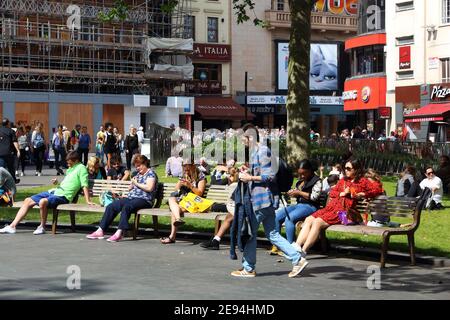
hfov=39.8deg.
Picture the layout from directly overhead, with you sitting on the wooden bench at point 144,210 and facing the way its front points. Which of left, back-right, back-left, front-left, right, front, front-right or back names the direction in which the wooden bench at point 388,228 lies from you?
left

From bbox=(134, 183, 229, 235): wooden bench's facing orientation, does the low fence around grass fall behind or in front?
behind

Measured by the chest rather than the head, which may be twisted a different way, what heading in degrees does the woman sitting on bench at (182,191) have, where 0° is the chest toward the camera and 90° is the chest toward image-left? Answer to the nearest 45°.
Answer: approximately 45°

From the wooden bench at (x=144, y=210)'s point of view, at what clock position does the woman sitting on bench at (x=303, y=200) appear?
The woman sitting on bench is roughly at 9 o'clock from the wooden bench.

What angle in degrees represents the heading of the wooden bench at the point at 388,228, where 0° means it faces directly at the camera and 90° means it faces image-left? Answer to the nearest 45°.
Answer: approximately 45°

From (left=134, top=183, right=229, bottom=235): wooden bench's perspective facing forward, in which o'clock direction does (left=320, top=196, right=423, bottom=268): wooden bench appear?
(left=320, top=196, right=423, bottom=268): wooden bench is roughly at 9 o'clock from (left=134, top=183, right=229, bottom=235): wooden bench.

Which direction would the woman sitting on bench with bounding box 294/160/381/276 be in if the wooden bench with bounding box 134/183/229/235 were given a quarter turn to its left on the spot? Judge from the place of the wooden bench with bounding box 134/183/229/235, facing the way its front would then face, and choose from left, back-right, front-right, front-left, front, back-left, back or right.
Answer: front

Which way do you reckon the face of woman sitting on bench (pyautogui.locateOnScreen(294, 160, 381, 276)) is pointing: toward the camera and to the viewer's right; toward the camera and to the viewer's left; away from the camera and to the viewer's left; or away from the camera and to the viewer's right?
toward the camera and to the viewer's left

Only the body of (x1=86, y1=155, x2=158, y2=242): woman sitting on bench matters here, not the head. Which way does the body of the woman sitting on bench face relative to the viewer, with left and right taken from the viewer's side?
facing the viewer and to the left of the viewer

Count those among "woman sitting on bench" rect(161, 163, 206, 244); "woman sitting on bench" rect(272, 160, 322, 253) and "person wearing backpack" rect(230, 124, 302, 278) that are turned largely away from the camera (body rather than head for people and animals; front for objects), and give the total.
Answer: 0

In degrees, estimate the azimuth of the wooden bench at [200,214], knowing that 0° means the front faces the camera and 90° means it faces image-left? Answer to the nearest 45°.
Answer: approximately 45°

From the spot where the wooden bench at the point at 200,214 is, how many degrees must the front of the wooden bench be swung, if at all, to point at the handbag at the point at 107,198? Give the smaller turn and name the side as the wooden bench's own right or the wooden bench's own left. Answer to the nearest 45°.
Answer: approximately 90° to the wooden bench's own right

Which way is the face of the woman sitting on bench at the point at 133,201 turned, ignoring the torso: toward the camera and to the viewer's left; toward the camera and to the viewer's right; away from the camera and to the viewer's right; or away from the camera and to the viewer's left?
toward the camera and to the viewer's left
